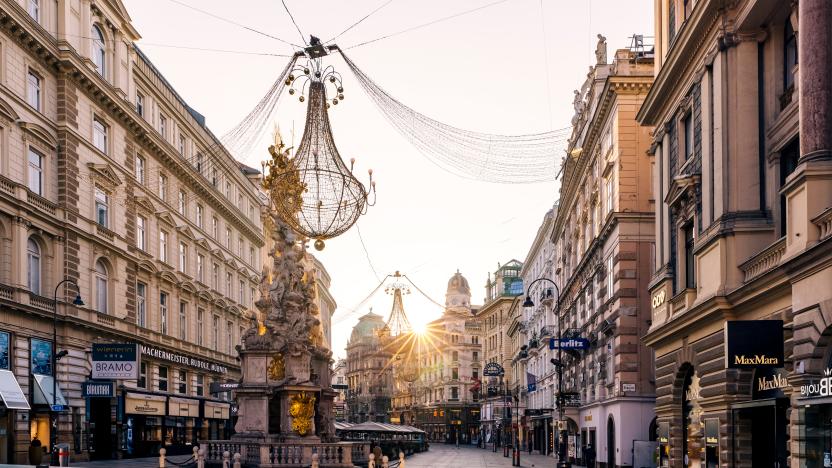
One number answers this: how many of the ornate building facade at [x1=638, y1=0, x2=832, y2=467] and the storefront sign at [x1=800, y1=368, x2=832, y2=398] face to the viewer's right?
0

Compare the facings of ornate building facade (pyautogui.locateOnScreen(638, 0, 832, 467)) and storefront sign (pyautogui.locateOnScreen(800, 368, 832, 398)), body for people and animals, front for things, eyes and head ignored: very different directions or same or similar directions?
same or similar directions

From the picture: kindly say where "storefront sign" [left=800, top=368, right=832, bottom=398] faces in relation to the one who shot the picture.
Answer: facing the viewer and to the left of the viewer

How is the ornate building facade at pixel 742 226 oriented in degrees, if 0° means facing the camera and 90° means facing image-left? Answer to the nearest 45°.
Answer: approximately 45°
